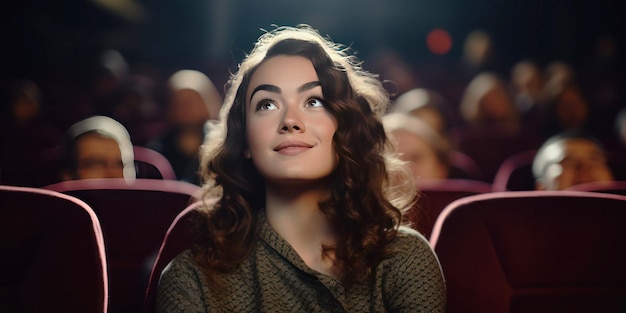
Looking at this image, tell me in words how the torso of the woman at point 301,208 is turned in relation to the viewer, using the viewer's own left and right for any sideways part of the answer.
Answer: facing the viewer

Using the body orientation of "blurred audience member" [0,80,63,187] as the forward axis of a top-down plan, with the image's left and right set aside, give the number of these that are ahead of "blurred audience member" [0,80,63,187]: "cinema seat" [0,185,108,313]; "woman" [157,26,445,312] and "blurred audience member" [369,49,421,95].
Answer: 2

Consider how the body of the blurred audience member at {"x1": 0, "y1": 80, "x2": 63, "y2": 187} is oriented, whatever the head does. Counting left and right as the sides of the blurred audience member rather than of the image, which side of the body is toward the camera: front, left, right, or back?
front

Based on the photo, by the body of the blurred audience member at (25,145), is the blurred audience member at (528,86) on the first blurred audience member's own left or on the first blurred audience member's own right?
on the first blurred audience member's own left

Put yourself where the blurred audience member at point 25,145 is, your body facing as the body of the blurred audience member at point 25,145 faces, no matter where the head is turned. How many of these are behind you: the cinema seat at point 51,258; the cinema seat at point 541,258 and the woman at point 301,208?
0

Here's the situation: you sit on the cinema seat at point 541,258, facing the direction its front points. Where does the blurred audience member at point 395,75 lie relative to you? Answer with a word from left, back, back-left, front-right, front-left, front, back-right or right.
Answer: back

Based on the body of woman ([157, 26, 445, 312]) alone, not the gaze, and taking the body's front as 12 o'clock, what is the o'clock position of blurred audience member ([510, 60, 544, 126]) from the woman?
The blurred audience member is roughly at 7 o'clock from the woman.

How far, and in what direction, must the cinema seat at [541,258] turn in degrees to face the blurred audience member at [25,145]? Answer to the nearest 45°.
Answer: approximately 135° to its right

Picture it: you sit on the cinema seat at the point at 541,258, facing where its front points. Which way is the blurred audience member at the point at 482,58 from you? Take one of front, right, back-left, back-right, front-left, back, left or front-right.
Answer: back

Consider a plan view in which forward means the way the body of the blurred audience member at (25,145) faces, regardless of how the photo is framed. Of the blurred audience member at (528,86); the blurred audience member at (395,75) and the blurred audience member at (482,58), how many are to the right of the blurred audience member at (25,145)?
0

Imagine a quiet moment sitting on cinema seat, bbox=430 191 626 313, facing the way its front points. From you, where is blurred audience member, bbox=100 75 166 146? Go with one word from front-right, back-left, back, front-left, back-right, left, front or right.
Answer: back-right

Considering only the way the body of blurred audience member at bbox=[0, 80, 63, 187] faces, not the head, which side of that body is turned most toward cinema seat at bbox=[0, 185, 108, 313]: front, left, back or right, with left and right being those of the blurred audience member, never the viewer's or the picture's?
front

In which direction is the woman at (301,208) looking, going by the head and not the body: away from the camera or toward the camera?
toward the camera

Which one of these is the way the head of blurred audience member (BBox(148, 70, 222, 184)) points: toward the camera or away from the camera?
toward the camera

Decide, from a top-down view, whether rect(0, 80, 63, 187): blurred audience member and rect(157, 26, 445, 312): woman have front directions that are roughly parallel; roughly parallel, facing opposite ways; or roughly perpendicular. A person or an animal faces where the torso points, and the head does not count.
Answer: roughly parallel

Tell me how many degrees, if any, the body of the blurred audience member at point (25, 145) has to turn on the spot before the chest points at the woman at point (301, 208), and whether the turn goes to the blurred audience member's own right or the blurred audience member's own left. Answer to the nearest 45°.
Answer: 0° — they already face them

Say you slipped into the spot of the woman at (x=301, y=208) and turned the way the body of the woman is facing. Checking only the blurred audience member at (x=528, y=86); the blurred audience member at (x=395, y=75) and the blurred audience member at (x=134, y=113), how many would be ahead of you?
0

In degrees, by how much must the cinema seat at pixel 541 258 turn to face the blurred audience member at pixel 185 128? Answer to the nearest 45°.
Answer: approximately 135° to its right
